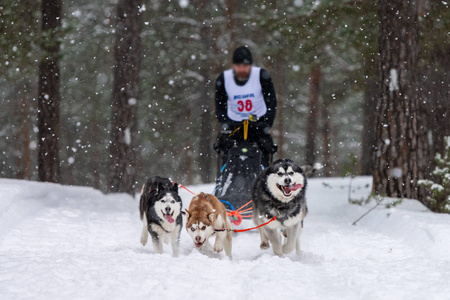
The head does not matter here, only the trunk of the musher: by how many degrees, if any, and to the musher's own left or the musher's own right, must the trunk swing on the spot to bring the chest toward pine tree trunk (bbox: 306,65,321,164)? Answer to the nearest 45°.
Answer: approximately 180°

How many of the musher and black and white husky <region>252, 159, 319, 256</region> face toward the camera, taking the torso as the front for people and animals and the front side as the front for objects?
2

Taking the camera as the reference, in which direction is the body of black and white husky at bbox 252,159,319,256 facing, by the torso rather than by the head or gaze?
toward the camera

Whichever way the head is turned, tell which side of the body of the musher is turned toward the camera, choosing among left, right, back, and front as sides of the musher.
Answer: front

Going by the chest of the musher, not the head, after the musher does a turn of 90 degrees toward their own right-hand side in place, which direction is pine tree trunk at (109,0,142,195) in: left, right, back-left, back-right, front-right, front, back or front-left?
front-right

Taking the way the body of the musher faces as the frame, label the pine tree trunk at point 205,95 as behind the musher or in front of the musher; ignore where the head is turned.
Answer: behind

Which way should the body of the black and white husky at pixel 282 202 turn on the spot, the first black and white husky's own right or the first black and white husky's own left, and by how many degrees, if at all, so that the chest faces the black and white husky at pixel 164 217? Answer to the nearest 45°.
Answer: approximately 90° to the first black and white husky's own right

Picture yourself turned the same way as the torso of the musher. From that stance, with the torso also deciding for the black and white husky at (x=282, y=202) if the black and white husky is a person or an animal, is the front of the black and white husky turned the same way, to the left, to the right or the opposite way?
the same way

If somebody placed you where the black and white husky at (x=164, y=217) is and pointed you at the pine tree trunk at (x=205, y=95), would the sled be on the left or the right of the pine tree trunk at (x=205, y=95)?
right

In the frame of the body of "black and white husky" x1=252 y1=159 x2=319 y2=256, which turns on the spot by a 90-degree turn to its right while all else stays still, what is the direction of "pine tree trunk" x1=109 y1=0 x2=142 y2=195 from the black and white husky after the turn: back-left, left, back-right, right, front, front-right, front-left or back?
front-right

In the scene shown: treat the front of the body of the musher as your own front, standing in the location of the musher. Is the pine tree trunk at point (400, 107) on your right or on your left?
on your left

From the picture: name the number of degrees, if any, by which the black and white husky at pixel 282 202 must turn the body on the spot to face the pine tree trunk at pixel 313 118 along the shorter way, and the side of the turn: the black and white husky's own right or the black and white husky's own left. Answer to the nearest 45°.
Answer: approximately 180°

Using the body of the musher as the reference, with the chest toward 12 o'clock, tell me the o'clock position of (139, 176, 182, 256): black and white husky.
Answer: The black and white husky is roughly at 1 o'clock from the musher.
